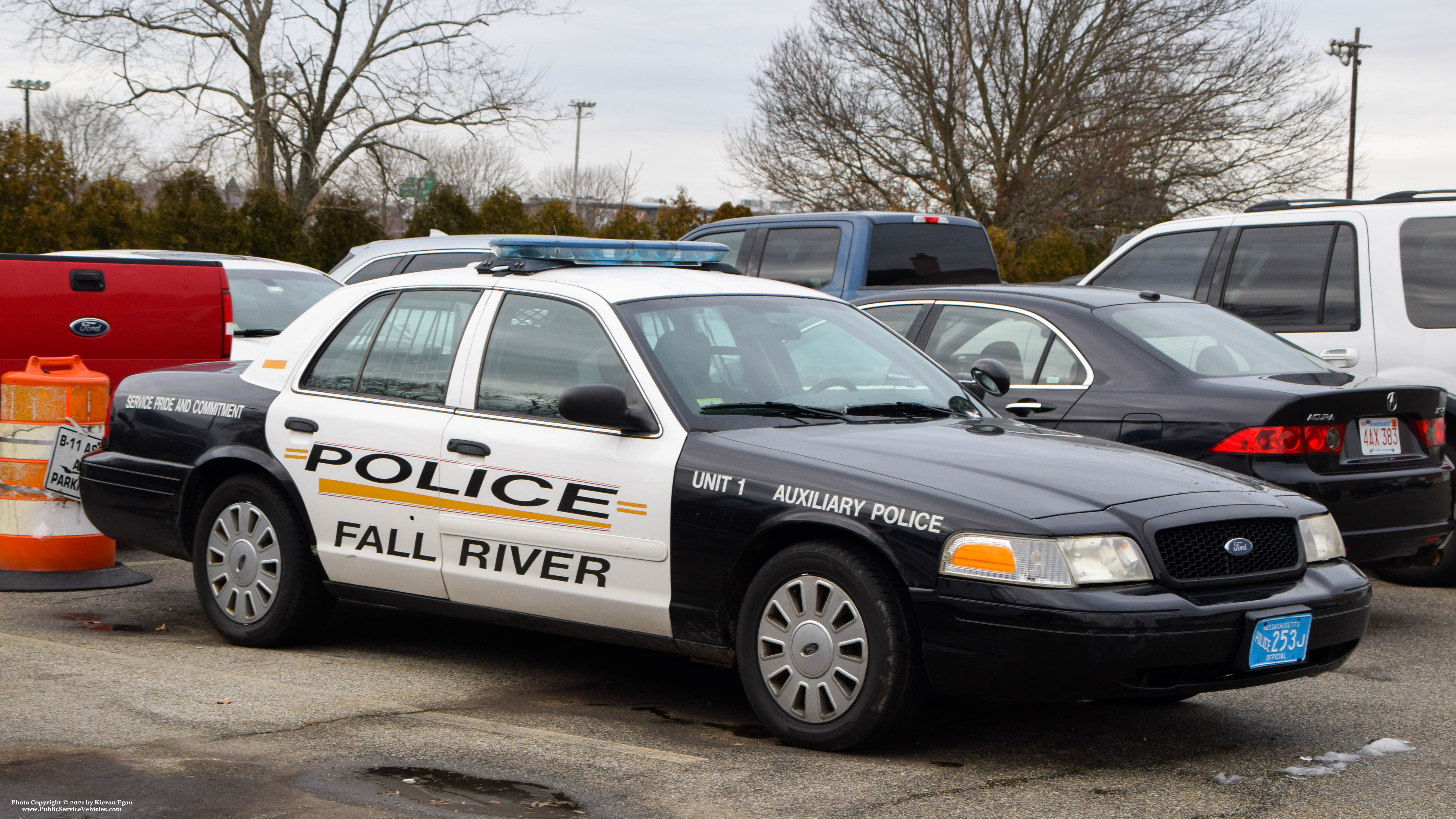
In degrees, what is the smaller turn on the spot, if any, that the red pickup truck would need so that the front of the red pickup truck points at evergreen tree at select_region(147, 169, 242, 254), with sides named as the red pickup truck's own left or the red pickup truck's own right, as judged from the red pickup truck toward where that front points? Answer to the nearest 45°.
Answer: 0° — it already faces it

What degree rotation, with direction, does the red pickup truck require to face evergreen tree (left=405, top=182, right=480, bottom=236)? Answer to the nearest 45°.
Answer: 0° — it already faces it

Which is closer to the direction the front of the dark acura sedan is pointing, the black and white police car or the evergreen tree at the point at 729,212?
the evergreen tree

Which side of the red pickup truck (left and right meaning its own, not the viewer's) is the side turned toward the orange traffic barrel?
back

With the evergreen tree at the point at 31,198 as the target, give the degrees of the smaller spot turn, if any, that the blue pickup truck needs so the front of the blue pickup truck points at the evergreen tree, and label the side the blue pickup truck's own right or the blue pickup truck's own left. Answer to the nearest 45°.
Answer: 0° — it already faces it

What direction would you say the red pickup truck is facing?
away from the camera

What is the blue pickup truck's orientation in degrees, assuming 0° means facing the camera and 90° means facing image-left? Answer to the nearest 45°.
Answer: approximately 135°

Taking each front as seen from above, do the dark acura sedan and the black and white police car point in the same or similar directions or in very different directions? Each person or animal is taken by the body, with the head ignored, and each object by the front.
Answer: very different directions

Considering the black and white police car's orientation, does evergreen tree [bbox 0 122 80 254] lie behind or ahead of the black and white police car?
behind

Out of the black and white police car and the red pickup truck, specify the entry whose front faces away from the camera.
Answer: the red pickup truck
